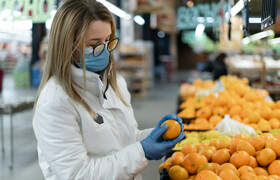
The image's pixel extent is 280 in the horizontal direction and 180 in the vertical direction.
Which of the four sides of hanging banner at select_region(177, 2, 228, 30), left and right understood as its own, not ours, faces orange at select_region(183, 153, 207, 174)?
front

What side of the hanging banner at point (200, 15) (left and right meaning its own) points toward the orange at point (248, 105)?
front

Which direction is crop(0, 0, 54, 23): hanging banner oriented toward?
toward the camera

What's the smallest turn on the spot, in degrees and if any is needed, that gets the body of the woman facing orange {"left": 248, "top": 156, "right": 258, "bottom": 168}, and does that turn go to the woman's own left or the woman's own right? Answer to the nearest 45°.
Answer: approximately 45° to the woman's own left

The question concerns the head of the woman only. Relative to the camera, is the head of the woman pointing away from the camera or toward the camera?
toward the camera

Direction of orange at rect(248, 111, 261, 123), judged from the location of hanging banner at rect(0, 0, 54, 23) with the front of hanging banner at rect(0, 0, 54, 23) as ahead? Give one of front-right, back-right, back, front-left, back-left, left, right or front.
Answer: front-left

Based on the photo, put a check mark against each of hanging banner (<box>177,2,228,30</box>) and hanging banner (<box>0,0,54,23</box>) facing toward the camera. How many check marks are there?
2

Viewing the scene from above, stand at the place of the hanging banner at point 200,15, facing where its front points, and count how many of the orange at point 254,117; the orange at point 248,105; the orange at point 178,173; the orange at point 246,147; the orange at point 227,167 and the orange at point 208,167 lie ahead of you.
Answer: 6

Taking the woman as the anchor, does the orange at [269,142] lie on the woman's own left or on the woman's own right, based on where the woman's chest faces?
on the woman's own left

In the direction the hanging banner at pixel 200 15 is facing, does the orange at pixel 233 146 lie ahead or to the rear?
ahead

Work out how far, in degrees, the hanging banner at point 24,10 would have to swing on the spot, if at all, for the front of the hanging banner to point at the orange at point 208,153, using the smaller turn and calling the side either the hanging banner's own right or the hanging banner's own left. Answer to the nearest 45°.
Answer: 0° — it already faces it

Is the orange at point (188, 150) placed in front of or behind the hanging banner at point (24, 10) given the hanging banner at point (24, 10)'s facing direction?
in front

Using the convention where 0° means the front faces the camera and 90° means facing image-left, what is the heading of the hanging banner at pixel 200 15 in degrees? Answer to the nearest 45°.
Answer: approximately 0°

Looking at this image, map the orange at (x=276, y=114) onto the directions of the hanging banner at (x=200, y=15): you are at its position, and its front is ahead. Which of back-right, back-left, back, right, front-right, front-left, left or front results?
front

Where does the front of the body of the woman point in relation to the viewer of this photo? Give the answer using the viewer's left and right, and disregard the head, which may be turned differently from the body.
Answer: facing the viewer and to the right of the viewer
